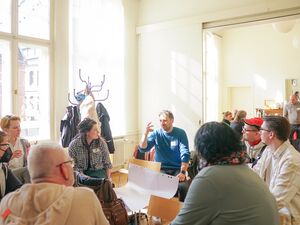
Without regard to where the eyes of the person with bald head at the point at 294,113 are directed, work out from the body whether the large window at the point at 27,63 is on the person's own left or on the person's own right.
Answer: on the person's own right

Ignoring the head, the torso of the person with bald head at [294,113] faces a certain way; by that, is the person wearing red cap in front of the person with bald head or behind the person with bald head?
in front

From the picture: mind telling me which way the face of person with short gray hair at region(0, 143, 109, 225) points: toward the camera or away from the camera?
away from the camera

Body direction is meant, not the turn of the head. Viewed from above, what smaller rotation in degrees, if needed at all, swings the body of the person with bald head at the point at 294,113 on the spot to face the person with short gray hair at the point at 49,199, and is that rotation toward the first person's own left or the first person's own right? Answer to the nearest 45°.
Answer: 0° — they already face them

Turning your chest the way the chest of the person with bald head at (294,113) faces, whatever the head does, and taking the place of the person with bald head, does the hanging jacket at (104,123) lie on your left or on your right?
on your right

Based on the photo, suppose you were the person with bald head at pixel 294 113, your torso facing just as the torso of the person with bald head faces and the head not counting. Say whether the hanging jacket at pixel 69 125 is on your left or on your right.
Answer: on your right
